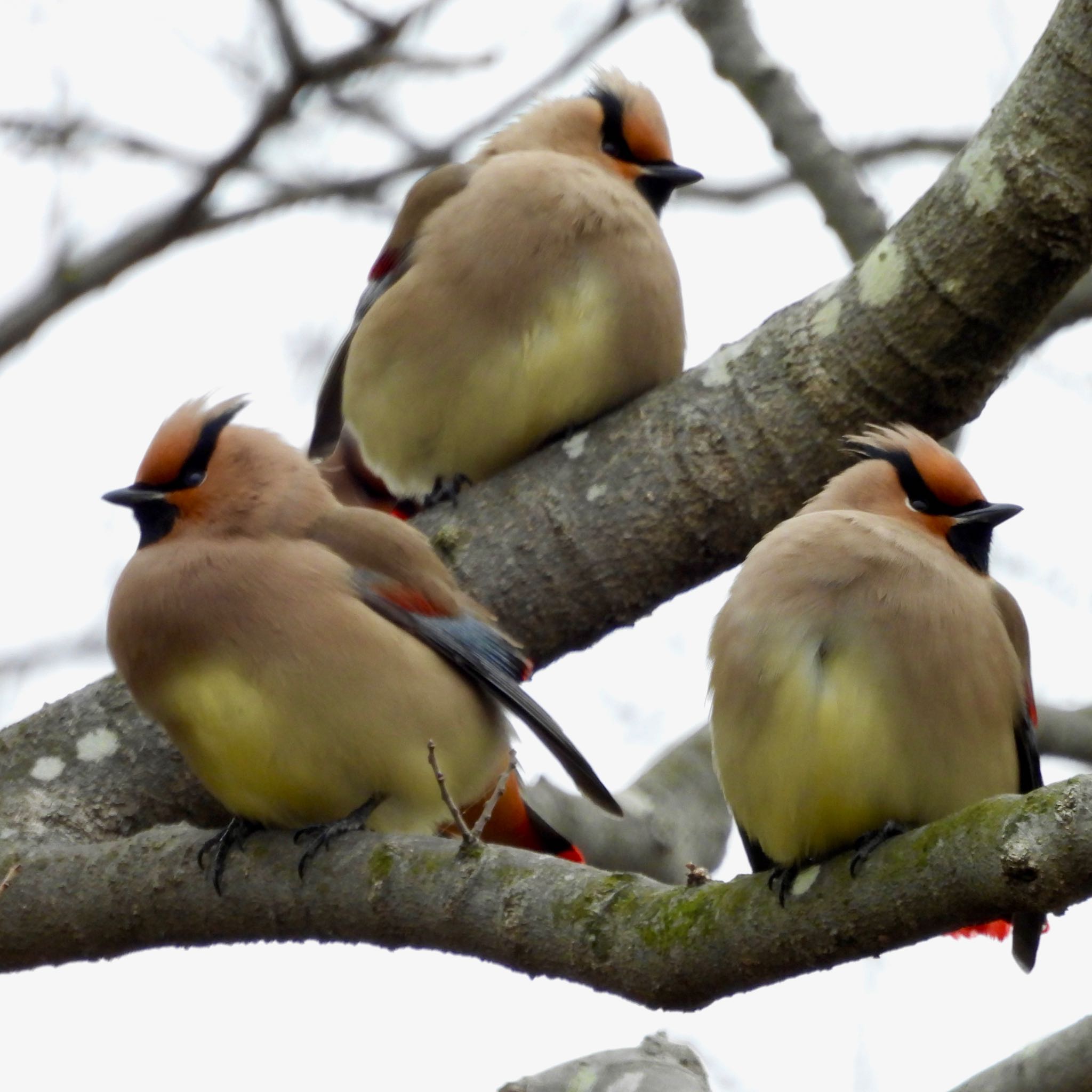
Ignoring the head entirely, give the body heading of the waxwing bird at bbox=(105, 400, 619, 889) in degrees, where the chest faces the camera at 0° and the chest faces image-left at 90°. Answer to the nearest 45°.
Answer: approximately 45°

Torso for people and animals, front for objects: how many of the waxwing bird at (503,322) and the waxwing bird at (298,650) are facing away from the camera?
0

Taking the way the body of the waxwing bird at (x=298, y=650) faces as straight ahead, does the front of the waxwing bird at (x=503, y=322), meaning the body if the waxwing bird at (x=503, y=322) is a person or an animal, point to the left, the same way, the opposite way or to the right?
to the left

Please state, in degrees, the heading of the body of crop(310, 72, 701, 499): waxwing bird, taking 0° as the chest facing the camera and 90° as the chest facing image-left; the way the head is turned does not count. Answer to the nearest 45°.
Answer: approximately 315°
